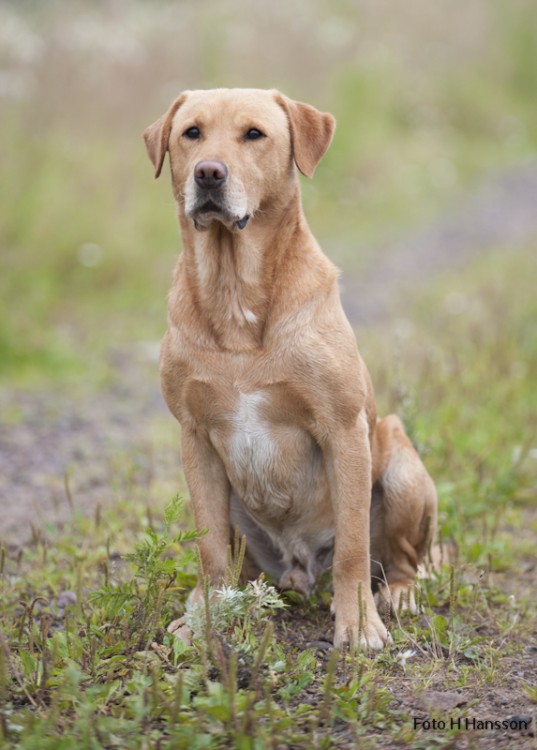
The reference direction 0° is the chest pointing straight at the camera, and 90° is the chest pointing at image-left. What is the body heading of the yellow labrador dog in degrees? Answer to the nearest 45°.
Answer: approximately 45°

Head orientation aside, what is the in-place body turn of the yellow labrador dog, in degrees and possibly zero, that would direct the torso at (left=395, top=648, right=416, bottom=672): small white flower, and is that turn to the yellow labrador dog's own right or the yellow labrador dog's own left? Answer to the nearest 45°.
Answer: approximately 90° to the yellow labrador dog's own left
